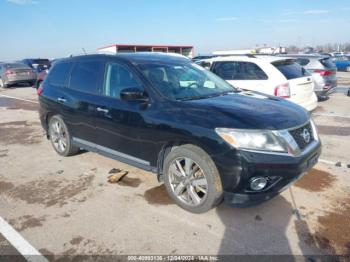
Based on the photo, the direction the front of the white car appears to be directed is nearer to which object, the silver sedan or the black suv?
the silver sedan

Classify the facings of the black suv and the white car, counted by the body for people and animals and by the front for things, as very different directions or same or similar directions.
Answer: very different directions

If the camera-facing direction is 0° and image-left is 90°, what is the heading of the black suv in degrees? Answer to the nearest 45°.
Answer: approximately 315°

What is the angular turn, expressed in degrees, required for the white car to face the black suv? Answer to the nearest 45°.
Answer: approximately 135° to its left

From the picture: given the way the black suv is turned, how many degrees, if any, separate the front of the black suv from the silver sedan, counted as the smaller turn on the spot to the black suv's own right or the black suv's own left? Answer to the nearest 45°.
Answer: approximately 180°

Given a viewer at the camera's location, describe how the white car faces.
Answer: facing away from the viewer and to the left of the viewer

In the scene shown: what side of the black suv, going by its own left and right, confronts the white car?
left
